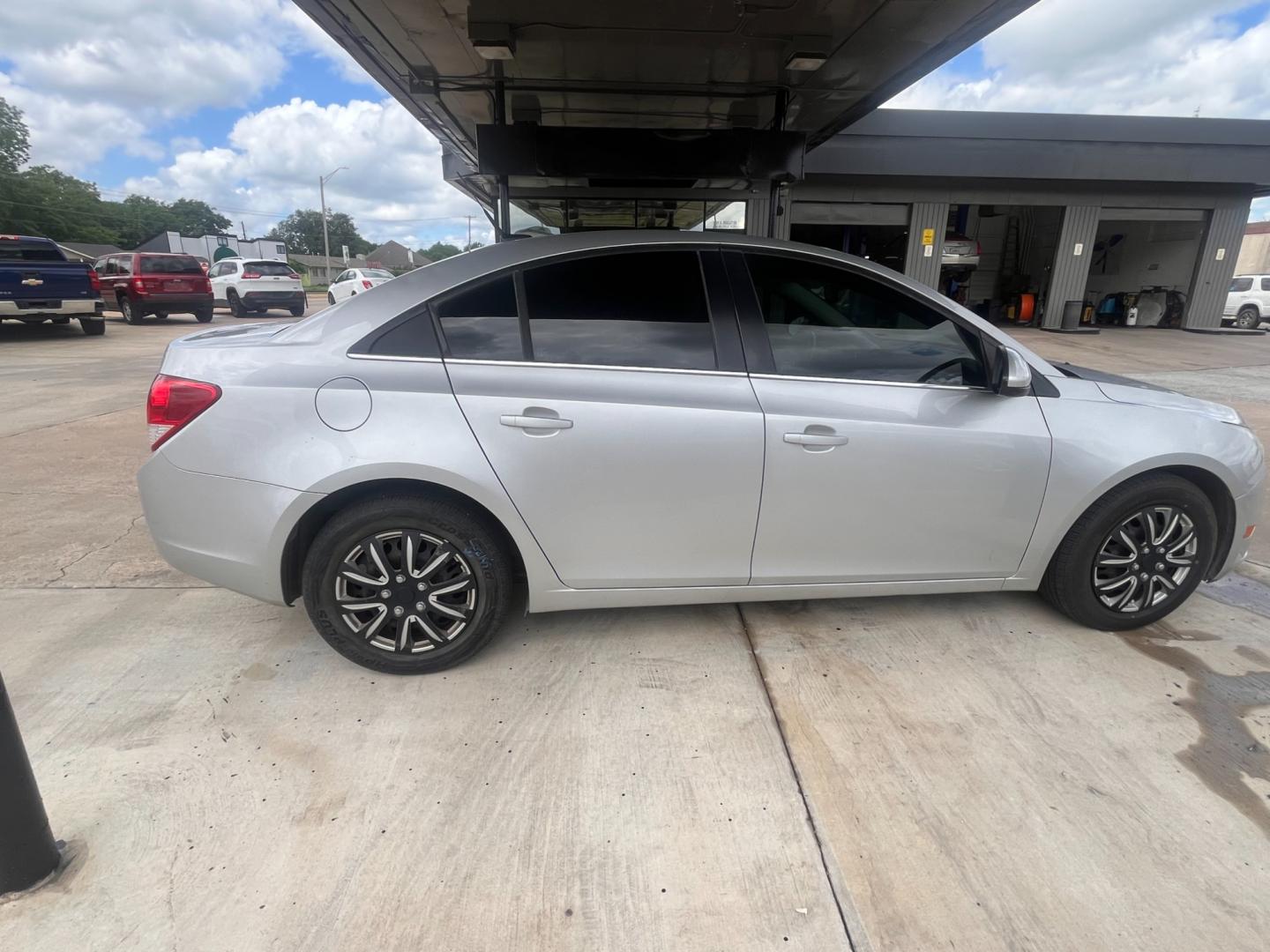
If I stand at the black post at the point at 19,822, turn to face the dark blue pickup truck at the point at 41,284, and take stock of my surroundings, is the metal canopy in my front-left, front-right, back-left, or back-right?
front-right

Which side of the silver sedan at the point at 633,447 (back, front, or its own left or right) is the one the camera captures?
right

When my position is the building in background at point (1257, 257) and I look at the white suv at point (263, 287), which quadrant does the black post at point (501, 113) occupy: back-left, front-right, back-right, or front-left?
front-left

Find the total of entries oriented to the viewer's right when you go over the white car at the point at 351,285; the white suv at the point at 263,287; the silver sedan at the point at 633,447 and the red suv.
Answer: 1

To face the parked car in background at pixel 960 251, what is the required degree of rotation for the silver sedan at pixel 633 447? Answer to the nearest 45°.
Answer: approximately 90° to its left

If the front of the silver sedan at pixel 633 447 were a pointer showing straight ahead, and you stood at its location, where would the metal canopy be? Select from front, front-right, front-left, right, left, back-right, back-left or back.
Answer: left

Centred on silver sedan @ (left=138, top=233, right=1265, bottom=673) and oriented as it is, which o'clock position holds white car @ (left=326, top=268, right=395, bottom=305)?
The white car is roughly at 8 o'clock from the silver sedan.

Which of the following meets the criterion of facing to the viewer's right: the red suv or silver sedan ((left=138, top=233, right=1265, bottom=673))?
the silver sedan

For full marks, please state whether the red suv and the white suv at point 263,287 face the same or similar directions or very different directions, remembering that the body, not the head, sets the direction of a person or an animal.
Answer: same or similar directions

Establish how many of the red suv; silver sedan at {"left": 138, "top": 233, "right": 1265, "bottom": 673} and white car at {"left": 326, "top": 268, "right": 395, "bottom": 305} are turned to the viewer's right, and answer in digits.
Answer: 1

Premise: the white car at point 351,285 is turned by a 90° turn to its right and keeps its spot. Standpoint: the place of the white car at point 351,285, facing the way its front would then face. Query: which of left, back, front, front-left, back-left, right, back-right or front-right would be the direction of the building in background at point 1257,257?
front-right
